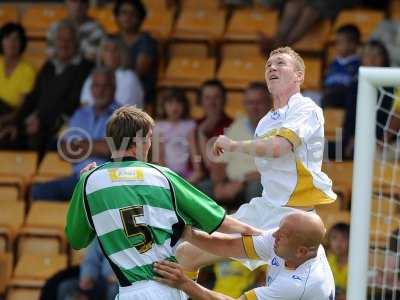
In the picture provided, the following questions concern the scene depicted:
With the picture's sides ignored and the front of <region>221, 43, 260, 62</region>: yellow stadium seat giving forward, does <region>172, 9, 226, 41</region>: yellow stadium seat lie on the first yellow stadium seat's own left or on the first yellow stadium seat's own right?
on the first yellow stadium seat's own right

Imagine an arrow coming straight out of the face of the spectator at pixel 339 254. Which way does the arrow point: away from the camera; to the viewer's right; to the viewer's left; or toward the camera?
toward the camera

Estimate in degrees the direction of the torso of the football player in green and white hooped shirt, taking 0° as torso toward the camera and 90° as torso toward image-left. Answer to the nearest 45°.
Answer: approximately 180°

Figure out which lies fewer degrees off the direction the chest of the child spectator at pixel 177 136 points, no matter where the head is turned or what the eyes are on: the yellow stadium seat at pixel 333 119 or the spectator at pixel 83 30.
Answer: the yellow stadium seat

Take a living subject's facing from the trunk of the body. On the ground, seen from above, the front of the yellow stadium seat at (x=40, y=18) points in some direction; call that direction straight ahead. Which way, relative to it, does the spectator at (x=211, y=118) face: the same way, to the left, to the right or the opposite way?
the same way

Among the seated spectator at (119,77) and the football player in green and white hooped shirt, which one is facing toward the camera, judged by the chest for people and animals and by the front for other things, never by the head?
the seated spectator

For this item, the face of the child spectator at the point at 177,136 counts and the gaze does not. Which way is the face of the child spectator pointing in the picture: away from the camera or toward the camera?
toward the camera

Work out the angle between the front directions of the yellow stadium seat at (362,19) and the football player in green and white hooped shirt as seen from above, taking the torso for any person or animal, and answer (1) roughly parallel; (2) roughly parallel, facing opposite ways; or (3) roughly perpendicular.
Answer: roughly parallel, facing opposite ways

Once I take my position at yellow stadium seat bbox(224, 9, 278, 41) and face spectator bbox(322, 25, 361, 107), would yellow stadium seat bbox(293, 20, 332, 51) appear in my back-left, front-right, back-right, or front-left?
front-left

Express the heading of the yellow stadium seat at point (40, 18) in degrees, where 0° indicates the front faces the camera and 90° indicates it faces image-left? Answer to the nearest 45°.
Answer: approximately 0°

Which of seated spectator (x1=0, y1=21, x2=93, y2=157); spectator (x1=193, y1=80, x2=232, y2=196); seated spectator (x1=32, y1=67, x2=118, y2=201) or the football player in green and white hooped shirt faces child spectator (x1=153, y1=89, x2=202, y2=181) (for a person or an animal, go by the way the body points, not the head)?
the football player in green and white hooped shirt

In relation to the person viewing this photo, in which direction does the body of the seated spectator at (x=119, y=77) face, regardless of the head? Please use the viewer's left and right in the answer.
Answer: facing the viewer

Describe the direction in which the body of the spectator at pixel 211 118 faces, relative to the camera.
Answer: toward the camera

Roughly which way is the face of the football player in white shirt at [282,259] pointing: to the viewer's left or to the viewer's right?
to the viewer's left

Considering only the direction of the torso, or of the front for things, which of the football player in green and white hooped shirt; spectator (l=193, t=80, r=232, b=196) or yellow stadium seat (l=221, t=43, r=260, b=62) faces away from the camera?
the football player in green and white hooped shirt

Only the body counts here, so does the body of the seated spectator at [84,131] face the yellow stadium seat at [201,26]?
no
